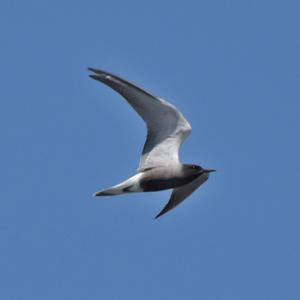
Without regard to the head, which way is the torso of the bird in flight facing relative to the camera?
to the viewer's right
